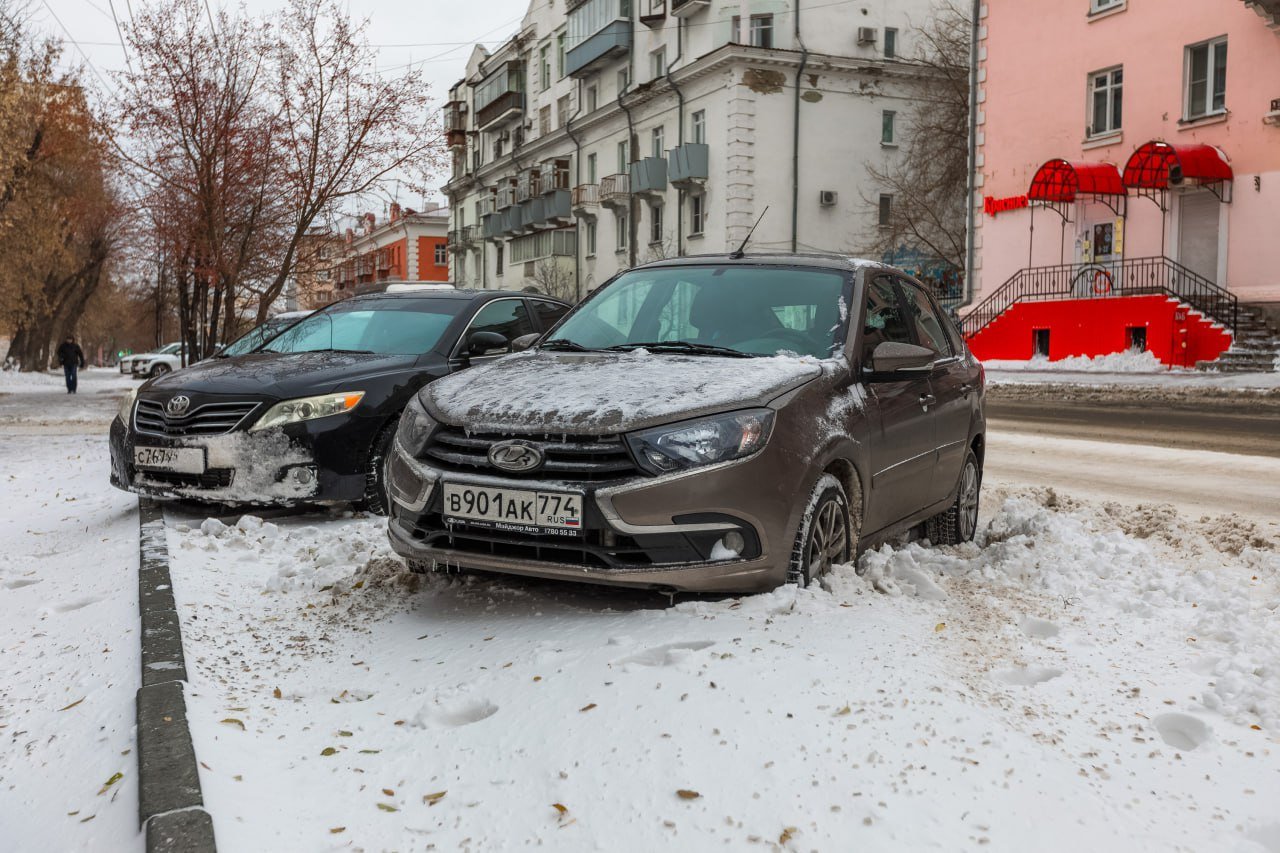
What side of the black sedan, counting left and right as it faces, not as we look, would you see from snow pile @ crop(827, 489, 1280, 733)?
left

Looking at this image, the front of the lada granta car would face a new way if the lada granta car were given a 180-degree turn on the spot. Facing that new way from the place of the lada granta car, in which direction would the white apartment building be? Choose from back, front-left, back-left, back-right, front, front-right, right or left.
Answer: front-left

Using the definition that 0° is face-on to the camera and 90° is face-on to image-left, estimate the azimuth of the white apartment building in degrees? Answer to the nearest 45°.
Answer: approximately 45°

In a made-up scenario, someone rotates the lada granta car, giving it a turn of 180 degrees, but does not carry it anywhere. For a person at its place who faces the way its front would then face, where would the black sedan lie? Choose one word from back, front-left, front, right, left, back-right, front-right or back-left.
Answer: left

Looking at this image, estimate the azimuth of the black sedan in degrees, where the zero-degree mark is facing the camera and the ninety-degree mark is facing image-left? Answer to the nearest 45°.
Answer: approximately 45°

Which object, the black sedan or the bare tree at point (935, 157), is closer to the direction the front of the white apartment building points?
the black sedan

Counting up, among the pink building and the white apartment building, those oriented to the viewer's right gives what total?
0

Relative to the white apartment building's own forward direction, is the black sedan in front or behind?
in front

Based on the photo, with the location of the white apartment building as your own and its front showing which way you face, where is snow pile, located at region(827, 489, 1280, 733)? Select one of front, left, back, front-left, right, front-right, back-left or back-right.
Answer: front-left

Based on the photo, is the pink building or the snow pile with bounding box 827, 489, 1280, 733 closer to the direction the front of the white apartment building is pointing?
the snow pile

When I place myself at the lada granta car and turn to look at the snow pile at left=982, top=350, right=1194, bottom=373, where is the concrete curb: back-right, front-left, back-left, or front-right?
back-left

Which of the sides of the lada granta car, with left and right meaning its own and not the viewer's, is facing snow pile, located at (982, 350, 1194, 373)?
back

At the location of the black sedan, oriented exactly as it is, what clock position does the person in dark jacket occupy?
The person in dark jacket is roughly at 4 o'clock from the black sedan.

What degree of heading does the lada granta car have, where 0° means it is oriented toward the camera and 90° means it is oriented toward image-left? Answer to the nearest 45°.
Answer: approximately 45°

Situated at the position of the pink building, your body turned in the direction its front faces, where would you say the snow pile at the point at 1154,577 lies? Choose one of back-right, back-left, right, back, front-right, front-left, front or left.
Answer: front-left

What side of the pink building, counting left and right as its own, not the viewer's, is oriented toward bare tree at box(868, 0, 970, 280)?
right
